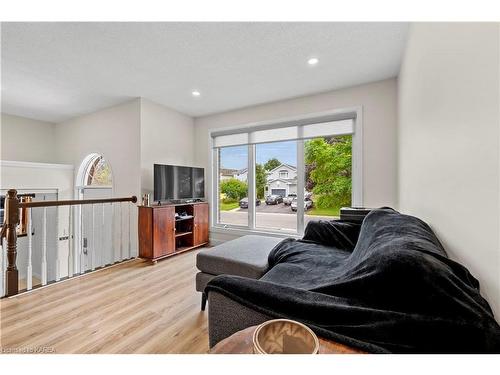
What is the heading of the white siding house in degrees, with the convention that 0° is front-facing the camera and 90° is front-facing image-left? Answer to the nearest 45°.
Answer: approximately 0°

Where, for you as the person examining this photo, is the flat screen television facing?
facing the viewer and to the right of the viewer

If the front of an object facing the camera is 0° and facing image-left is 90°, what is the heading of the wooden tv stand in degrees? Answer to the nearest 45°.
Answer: approximately 315°

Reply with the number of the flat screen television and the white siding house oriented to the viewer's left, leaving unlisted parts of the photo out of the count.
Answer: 0

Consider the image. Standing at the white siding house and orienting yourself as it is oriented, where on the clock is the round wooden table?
The round wooden table is roughly at 12 o'clock from the white siding house.

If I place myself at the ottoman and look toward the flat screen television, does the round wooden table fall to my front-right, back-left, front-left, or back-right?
back-left

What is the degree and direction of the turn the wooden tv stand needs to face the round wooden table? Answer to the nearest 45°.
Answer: approximately 45° to its right

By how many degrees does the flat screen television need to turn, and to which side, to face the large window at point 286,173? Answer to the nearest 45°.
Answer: approximately 45° to its left

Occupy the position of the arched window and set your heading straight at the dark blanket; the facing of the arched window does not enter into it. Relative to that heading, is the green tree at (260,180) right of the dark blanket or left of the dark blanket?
left

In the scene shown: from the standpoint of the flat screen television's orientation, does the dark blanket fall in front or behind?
in front
